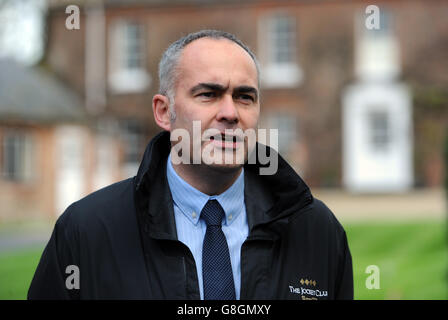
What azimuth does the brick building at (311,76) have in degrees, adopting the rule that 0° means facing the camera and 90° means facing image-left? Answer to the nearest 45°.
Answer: approximately 0°

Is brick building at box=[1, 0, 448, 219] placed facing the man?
yes
